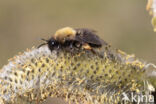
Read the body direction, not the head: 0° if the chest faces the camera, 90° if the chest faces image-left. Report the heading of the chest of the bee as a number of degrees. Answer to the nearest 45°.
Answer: approximately 90°
